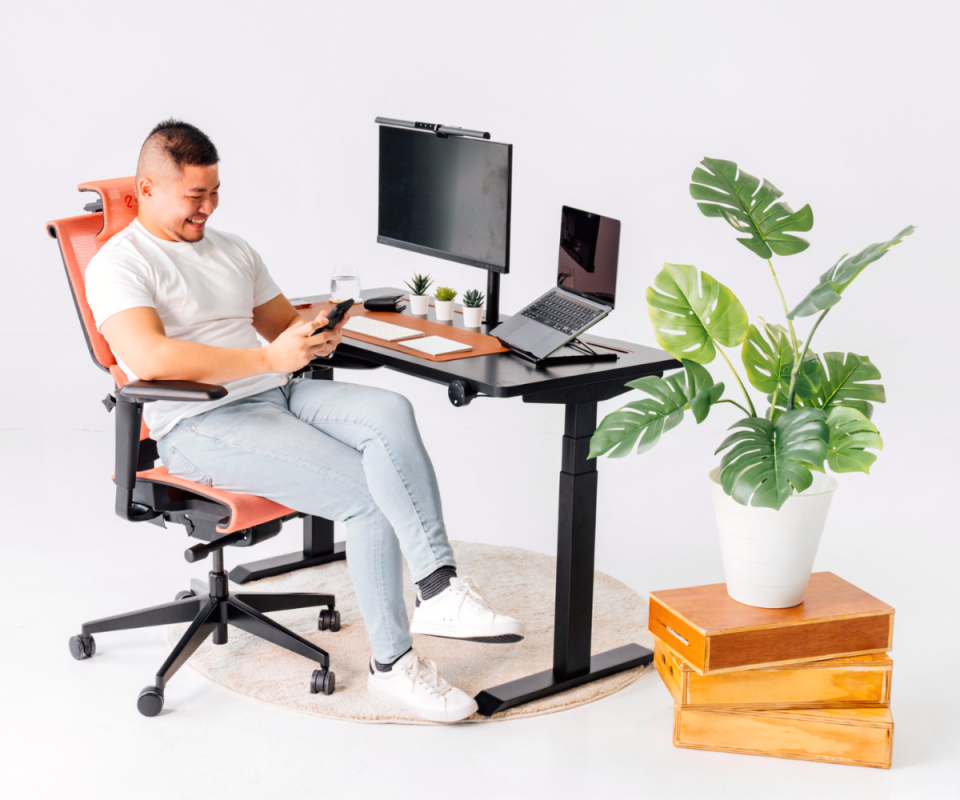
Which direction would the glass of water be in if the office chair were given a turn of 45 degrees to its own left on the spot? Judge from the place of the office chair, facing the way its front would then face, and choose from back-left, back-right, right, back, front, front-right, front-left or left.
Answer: front-left

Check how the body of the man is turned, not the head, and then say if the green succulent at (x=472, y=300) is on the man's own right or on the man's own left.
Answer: on the man's own left

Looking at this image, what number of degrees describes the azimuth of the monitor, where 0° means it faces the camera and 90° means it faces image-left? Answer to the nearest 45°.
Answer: approximately 45°

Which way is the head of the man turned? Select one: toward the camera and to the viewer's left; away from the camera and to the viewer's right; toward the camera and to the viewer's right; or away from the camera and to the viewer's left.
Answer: toward the camera and to the viewer's right

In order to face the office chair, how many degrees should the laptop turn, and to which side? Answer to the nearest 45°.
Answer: approximately 45° to its right

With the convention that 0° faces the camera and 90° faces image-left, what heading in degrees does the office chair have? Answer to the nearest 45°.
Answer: approximately 315°
